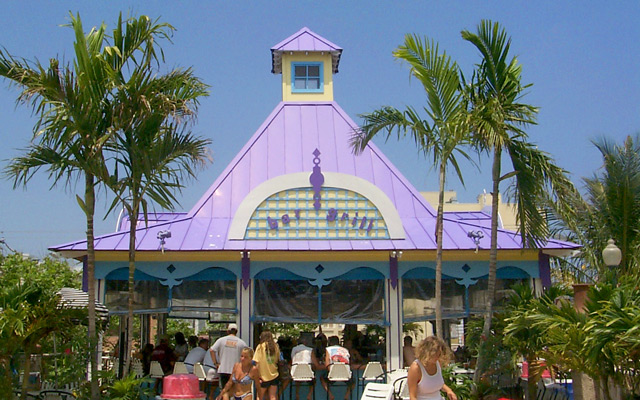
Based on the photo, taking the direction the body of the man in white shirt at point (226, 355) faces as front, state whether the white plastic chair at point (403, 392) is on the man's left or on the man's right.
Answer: on the man's right

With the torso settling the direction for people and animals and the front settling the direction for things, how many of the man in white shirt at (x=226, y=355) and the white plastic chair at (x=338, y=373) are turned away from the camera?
2

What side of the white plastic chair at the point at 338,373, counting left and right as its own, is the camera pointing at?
back

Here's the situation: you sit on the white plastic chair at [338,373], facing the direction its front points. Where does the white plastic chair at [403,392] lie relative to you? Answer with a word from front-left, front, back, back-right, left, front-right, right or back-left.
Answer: back-right

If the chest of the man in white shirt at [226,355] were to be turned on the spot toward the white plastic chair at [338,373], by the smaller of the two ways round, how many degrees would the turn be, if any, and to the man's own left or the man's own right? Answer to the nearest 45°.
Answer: approximately 90° to the man's own right

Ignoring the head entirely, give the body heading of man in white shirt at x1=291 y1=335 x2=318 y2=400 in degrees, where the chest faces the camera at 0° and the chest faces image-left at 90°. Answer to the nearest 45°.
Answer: approximately 180°

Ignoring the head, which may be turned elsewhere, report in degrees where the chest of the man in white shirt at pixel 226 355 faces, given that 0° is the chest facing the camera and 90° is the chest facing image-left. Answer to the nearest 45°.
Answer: approximately 180°

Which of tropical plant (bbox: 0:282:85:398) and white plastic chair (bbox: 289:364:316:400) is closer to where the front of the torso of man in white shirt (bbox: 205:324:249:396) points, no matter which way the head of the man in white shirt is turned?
the white plastic chair
